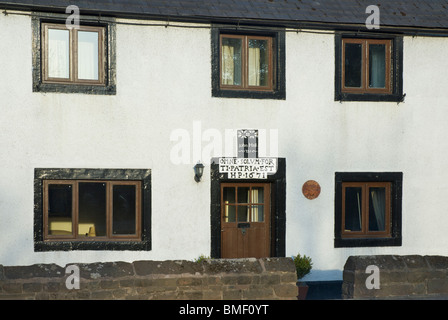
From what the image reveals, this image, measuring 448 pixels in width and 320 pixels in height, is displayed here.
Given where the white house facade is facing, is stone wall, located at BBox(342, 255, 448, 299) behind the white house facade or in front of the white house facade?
in front

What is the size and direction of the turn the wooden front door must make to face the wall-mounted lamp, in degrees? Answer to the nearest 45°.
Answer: approximately 45° to its right

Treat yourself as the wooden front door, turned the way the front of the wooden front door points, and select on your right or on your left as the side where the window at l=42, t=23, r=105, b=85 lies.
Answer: on your right

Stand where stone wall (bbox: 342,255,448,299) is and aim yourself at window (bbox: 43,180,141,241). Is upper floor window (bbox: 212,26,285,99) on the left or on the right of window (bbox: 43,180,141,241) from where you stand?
right

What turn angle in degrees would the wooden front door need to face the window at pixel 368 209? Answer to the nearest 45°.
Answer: approximately 90° to its left

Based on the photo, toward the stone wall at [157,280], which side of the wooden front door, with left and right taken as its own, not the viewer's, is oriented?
front

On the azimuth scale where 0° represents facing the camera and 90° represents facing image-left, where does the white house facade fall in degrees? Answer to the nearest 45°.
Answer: approximately 0°
